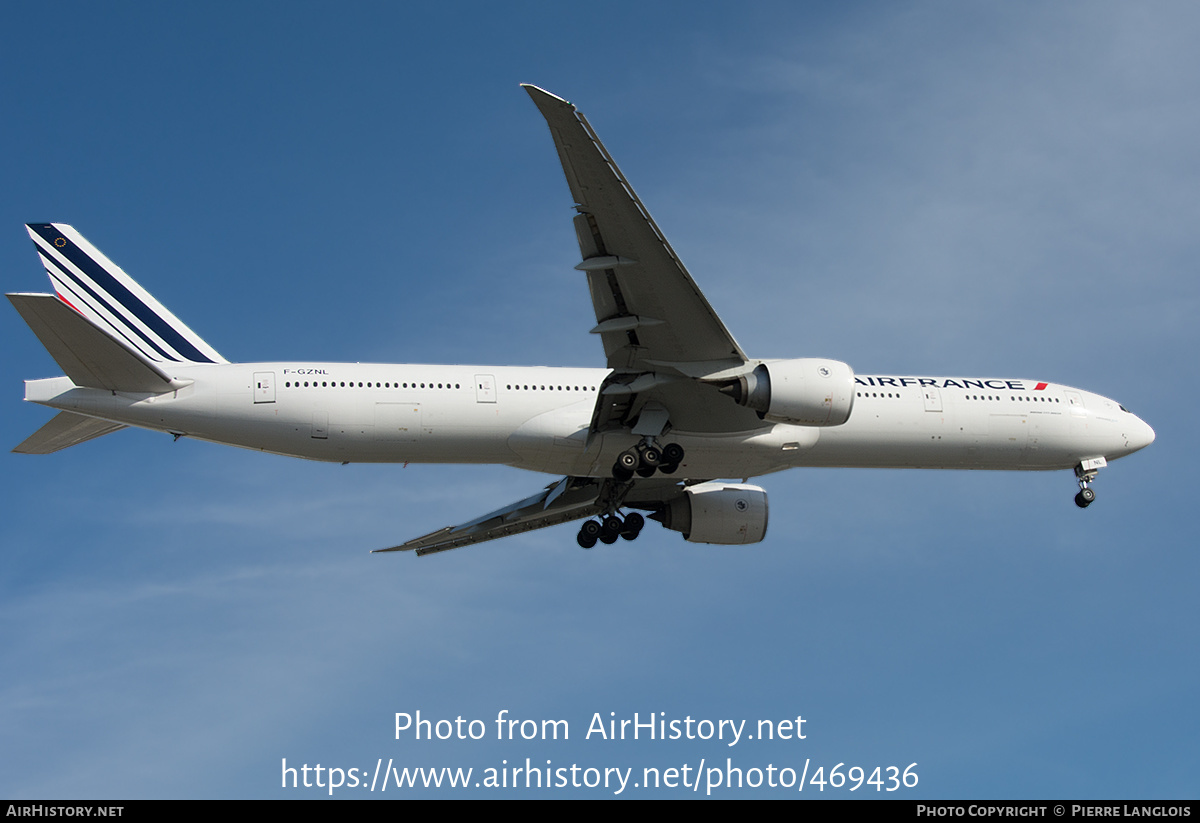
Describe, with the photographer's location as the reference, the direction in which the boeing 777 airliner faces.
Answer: facing to the right of the viewer
